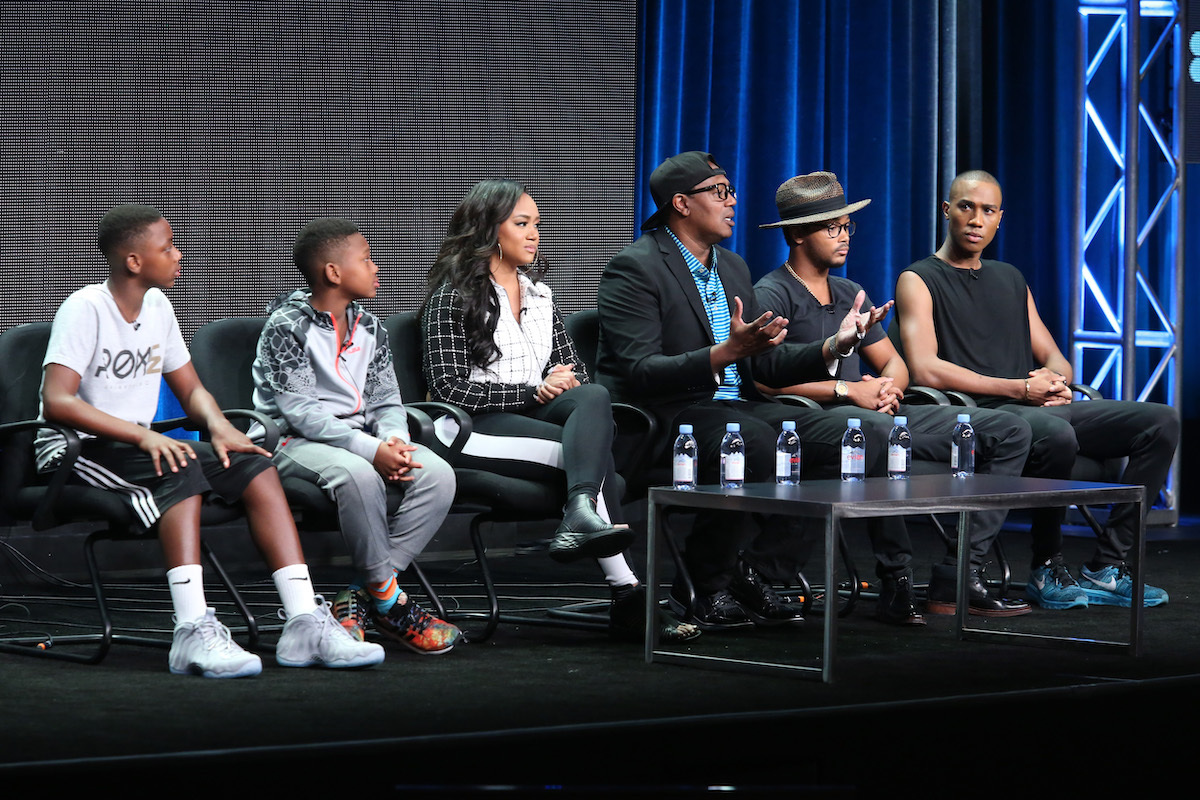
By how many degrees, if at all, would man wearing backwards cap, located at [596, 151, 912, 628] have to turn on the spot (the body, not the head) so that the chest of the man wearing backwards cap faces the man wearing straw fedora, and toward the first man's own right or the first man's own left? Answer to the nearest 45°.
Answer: approximately 90° to the first man's own left

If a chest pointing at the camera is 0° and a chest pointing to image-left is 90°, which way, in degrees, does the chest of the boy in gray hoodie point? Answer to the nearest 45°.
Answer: approximately 315°

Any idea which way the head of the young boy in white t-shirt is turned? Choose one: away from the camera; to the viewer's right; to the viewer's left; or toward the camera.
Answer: to the viewer's right

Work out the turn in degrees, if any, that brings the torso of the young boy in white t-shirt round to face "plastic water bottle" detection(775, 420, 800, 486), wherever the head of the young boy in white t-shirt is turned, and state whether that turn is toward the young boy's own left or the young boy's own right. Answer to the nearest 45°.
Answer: approximately 45° to the young boy's own left

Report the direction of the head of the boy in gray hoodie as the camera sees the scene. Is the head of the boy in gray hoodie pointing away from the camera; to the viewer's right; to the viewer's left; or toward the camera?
to the viewer's right

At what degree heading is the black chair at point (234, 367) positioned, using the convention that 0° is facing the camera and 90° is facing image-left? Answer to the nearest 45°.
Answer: approximately 315°

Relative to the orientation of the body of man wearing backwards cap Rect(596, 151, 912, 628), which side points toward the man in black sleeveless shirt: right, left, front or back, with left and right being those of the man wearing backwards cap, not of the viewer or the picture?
left

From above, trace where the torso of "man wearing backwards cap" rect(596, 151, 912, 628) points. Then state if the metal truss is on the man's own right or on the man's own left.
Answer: on the man's own left
